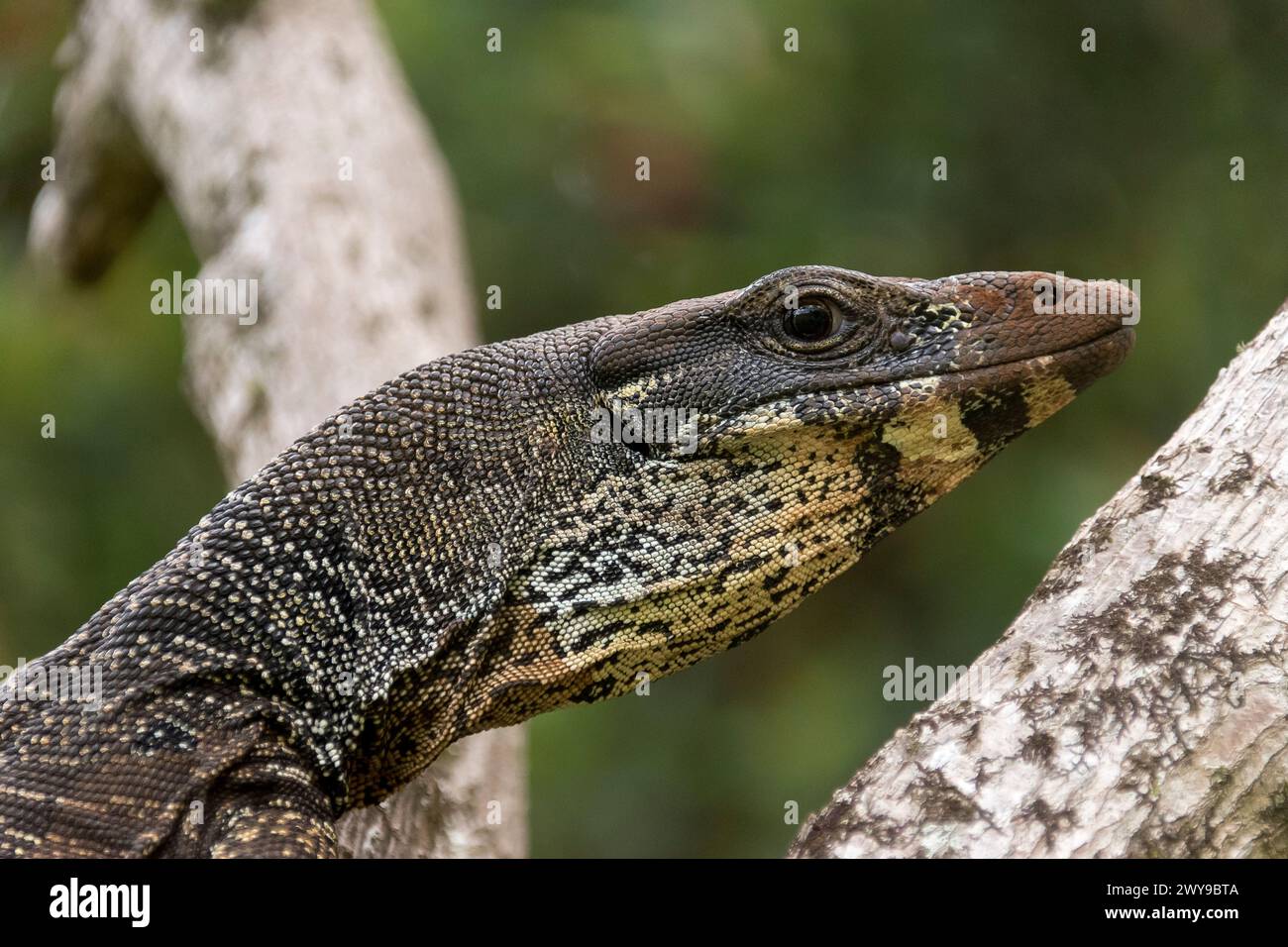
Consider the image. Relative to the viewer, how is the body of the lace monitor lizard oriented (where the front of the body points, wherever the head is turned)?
to the viewer's right

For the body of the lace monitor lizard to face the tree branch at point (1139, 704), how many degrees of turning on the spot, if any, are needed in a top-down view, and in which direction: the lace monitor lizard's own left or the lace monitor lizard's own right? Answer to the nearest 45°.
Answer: approximately 45° to the lace monitor lizard's own right
